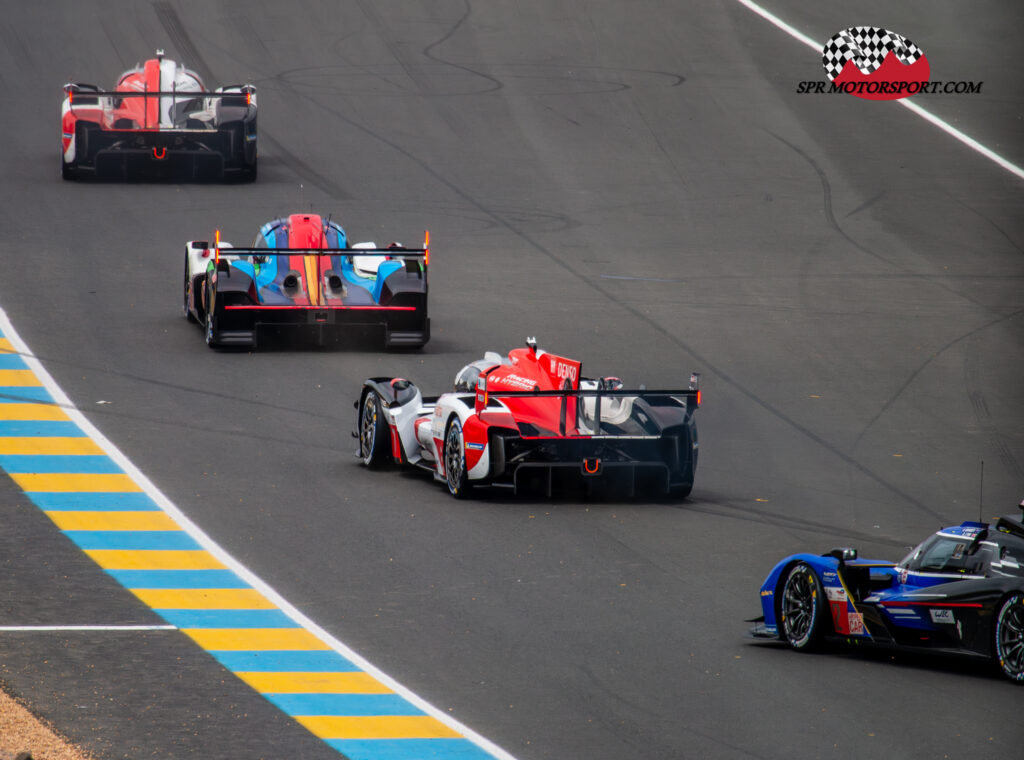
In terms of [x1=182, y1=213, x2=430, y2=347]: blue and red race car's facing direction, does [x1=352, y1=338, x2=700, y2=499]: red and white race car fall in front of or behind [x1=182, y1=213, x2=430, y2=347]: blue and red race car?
behind

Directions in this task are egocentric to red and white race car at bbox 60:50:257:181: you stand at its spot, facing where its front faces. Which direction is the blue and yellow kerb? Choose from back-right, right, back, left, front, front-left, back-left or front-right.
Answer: back

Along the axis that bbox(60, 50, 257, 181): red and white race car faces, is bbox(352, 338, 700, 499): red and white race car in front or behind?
behind

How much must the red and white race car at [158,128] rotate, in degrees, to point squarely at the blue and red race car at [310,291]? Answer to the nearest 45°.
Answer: approximately 180°

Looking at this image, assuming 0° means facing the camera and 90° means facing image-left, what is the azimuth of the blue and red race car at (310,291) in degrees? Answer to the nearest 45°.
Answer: approximately 180°

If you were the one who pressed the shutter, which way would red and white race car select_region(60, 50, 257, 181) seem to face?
facing away from the viewer

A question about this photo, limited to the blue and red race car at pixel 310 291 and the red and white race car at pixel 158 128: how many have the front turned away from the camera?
2

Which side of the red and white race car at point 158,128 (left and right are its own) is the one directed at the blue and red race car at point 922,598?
back

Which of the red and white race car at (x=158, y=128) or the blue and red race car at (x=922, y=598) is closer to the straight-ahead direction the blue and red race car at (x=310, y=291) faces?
the red and white race car
